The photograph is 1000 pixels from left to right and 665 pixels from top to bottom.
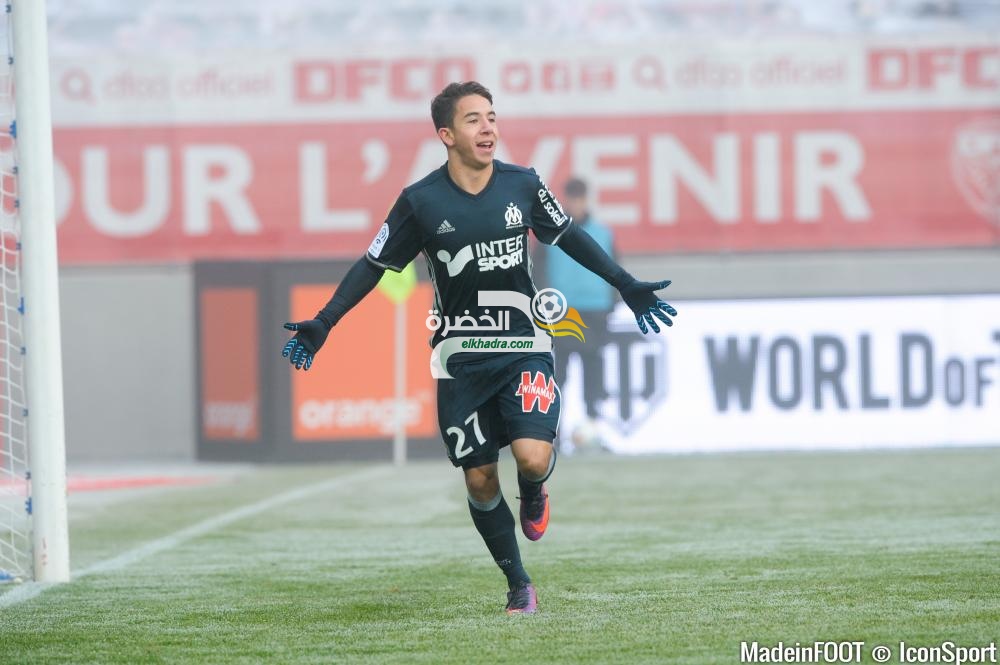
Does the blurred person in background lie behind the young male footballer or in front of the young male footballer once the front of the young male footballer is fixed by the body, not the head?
behind

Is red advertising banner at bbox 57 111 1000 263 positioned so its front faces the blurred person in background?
yes

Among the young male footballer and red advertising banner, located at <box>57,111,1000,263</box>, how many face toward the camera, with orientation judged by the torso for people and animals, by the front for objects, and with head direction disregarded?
2

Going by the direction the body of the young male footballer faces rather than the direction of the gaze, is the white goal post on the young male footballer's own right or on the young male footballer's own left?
on the young male footballer's own right

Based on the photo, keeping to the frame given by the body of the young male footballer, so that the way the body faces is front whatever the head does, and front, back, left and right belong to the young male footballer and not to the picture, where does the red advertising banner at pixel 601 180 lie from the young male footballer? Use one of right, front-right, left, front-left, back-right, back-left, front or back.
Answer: back

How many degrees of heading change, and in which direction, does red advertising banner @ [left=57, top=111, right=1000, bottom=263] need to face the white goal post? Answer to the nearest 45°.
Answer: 0° — it already faces it

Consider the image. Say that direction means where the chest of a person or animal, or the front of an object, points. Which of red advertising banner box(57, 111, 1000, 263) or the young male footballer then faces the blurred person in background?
the red advertising banner
